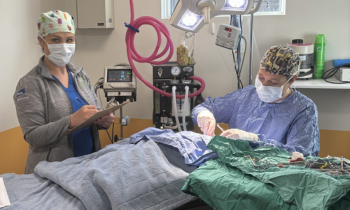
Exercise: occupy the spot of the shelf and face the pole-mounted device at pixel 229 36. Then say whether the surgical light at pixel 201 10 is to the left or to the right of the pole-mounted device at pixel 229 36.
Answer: left

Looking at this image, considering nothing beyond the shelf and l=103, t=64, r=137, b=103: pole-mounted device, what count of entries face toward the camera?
2

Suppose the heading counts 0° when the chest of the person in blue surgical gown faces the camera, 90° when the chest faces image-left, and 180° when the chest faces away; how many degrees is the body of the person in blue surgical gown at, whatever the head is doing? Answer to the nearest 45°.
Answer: approximately 45°

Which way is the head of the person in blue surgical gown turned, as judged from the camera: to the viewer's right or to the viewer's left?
to the viewer's left

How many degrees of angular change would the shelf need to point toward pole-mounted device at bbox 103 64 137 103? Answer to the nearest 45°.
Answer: approximately 90° to its right

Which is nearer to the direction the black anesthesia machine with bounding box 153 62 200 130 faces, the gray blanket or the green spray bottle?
the gray blanket

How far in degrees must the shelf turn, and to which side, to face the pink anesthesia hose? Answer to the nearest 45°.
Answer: approximately 90° to its right

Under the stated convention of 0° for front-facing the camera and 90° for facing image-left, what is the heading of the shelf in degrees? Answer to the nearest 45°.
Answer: approximately 0°

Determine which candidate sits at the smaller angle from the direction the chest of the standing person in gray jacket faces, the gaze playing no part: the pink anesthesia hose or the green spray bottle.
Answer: the green spray bottle

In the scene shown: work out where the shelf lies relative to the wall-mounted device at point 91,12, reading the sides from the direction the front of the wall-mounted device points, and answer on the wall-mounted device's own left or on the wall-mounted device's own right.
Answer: on the wall-mounted device's own left

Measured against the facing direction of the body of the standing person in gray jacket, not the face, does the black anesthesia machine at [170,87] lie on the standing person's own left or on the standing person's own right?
on the standing person's own left

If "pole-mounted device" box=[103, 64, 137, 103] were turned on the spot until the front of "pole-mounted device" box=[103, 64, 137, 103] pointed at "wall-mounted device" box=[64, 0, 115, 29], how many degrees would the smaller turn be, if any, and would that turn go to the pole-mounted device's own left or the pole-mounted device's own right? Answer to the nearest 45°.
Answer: approximately 180°
